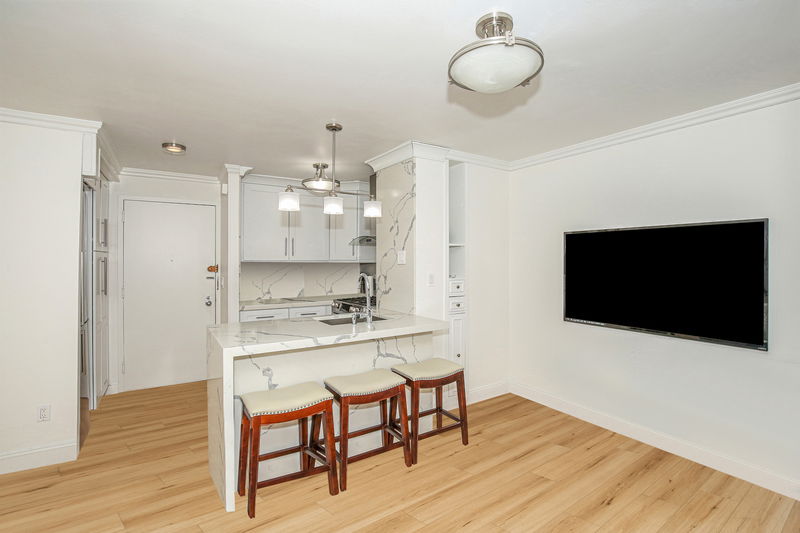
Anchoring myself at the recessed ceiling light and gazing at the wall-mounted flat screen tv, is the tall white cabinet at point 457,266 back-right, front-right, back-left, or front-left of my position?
front-left

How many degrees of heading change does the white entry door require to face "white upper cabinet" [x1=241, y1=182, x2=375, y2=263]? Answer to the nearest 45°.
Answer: approximately 90° to its left

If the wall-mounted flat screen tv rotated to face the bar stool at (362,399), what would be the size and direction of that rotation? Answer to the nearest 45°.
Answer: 0° — it already faces it

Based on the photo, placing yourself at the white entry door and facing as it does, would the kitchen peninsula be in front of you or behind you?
in front

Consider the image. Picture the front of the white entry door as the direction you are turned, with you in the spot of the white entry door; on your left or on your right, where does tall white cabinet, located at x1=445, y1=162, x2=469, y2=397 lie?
on your left

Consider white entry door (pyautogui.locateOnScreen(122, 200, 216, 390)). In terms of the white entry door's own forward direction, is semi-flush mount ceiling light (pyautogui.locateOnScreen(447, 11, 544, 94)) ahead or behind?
ahead

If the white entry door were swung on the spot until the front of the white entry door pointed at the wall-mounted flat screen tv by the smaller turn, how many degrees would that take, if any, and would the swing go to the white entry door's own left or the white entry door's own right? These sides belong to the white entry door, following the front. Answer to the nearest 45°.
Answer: approximately 45° to the white entry door's own left

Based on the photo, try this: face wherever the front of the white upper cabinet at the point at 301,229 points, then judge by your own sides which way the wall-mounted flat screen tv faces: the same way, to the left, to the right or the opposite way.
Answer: to the right

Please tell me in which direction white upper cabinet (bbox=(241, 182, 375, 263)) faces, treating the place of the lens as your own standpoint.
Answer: facing the viewer

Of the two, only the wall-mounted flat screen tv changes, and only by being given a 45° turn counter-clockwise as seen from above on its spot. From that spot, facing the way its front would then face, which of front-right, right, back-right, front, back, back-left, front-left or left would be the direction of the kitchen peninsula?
front-right

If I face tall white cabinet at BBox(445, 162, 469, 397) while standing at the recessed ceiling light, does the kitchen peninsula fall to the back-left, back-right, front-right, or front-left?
front-right

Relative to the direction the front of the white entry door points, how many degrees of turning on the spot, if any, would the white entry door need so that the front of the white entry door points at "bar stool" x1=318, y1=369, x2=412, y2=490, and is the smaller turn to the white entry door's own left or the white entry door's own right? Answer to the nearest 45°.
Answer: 0° — it already faces it

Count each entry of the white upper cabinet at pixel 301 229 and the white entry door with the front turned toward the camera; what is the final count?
2

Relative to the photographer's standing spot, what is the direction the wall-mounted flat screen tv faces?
facing the viewer and to the left of the viewer
